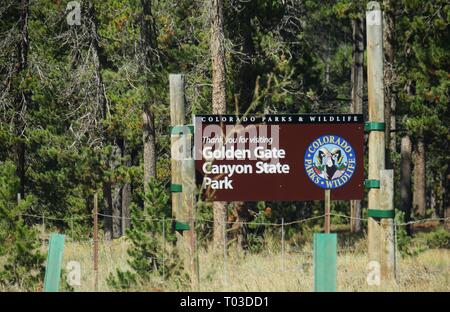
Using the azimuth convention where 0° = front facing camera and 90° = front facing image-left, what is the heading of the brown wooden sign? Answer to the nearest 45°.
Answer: approximately 0°

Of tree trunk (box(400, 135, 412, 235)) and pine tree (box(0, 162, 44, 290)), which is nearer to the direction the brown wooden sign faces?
the pine tree

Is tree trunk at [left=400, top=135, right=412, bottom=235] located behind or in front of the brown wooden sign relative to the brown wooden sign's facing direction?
behind

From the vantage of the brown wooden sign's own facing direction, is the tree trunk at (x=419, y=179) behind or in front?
behind

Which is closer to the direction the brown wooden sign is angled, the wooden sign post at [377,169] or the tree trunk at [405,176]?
the wooden sign post

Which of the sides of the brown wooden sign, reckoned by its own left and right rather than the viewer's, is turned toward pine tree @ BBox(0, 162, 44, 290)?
right
